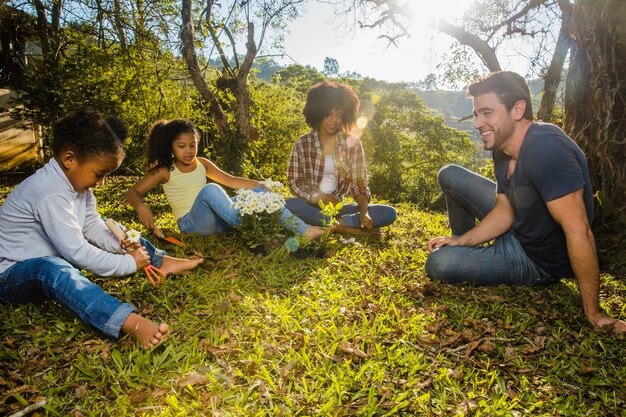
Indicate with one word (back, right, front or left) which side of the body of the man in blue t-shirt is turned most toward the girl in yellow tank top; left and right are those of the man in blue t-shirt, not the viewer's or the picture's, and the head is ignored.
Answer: front

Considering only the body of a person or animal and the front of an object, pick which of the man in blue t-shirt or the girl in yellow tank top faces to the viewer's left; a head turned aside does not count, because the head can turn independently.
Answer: the man in blue t-shirt

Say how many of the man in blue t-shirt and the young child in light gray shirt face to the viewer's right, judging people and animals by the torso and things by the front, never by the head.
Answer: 1

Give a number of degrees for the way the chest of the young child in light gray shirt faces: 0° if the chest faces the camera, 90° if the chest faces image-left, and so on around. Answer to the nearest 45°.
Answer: approximately 270°

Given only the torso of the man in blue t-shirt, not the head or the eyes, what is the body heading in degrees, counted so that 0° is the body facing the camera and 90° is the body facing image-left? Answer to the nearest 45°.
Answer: approximately 90°

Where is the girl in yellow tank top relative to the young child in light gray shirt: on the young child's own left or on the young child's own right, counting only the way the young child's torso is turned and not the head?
on the young child's own left

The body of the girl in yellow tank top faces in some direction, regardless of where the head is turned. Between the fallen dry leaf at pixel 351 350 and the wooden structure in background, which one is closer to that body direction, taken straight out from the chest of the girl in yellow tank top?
the fallen dry leaf

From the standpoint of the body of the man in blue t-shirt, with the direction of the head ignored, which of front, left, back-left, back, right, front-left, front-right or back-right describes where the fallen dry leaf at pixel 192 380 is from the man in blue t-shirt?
front-left

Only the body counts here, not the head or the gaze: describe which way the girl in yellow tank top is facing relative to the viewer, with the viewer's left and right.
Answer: facing the viewer and to the right of the viewer

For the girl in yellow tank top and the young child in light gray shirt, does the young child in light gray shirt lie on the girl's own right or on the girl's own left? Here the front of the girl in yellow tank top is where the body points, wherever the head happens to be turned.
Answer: on the girl's own right

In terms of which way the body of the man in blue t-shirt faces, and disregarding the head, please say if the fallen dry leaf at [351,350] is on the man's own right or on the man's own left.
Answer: on the man's own left

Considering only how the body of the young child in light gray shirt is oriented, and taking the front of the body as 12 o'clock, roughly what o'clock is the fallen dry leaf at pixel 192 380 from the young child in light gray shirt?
The fallen dry leaf is roughly at 2 o'clock from the young child in light gray shirt.

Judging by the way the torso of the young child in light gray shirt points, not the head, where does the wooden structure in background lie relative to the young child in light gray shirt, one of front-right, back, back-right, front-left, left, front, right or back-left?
left

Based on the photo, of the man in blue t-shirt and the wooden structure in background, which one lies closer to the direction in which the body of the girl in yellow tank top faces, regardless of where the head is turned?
the man in blue t-shirt

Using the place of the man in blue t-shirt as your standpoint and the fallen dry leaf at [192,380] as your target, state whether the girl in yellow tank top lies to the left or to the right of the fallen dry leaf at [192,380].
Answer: right
